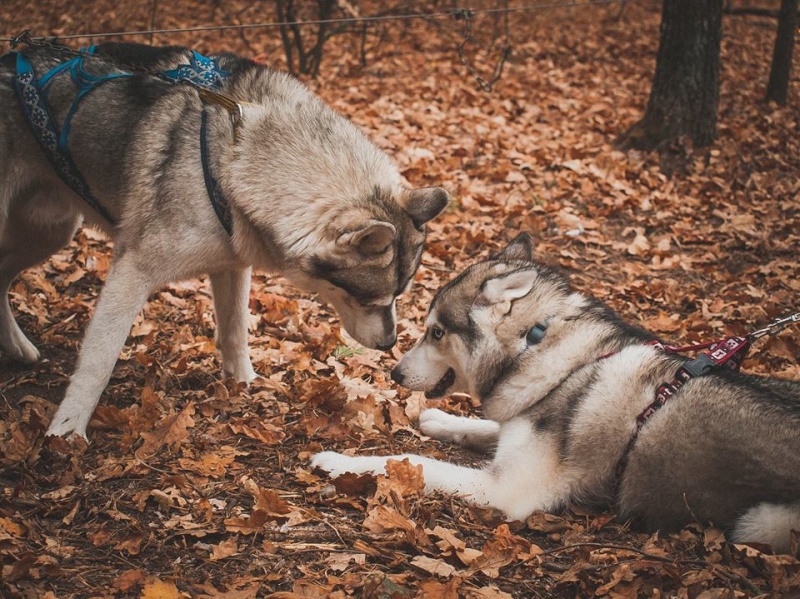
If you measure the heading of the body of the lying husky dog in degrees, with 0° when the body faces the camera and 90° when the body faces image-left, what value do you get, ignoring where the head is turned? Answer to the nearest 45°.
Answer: approximately 90°

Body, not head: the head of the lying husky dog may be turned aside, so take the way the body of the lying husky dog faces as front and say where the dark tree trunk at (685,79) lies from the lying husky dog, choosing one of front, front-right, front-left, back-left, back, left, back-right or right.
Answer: right

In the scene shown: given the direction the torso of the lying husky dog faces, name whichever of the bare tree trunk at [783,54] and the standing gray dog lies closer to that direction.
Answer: the standing gray dog

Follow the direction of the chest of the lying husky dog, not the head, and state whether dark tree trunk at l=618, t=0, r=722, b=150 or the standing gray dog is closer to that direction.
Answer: the standing gray dog

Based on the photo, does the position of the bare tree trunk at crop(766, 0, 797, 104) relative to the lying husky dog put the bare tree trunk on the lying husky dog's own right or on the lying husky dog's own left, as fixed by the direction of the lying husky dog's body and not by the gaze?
on the lying husky dog's own right
